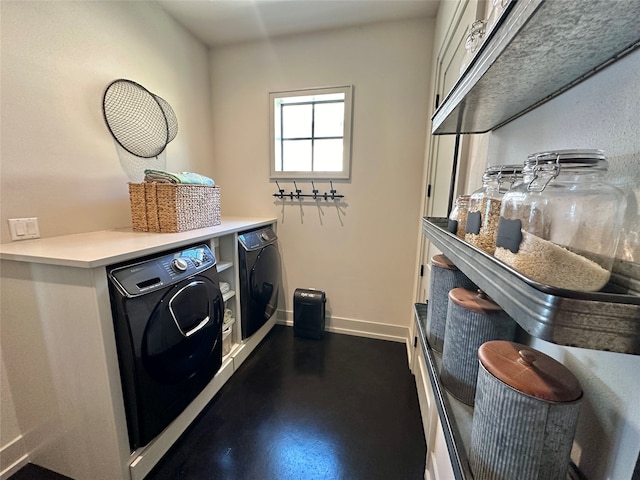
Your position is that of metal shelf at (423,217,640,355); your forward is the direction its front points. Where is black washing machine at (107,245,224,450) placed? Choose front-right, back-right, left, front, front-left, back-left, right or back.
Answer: front-right

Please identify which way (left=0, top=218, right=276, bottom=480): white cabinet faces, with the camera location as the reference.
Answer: facing the viewer and to the right of the viewer

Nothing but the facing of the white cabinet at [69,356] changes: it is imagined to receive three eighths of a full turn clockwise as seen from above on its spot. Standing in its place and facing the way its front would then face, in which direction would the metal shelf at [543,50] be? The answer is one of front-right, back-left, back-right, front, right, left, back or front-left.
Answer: back-left

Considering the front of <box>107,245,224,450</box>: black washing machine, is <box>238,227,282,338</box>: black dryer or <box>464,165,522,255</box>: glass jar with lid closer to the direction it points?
the glass jar with lid

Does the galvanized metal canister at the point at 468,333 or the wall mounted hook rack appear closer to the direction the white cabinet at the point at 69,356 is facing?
the galvanized metal canister

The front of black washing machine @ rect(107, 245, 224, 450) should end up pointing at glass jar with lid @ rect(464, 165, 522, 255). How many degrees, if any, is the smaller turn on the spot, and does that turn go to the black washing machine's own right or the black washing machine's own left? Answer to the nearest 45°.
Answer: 0° — it already faces it

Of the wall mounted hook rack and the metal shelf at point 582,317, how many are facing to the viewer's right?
0

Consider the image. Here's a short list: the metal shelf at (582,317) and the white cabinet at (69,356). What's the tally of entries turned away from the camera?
0

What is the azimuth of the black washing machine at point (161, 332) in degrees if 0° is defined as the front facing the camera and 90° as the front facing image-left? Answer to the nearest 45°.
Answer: approximately 315°

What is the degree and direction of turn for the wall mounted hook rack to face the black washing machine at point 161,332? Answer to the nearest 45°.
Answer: approximately 45° to its right

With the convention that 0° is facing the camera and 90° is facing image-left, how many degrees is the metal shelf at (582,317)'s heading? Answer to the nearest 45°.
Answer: approximately 45°

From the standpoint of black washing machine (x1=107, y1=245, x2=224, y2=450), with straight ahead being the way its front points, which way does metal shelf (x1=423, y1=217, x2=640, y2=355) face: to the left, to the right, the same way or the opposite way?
the opposite way

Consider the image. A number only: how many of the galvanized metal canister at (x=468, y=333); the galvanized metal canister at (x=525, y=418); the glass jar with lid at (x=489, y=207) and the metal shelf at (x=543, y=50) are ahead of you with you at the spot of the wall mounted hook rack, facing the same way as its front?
4

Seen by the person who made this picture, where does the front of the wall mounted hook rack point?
facing the viewer

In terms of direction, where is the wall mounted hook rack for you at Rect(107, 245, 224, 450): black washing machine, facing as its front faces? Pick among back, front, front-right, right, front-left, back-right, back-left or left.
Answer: left
